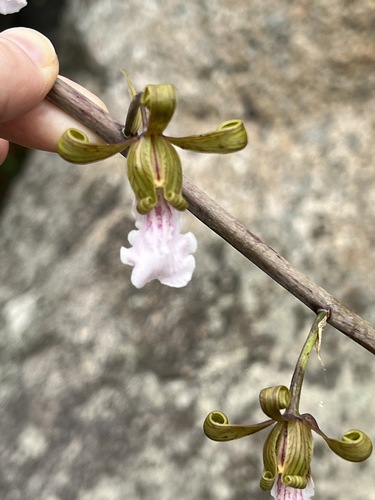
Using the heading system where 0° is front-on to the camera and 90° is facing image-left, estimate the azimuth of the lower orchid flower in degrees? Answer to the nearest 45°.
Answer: approximately 0°

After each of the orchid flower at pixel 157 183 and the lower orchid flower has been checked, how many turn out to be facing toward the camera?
2

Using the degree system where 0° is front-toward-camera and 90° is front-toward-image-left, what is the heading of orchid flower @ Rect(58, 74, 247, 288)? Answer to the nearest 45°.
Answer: approximately 0°
